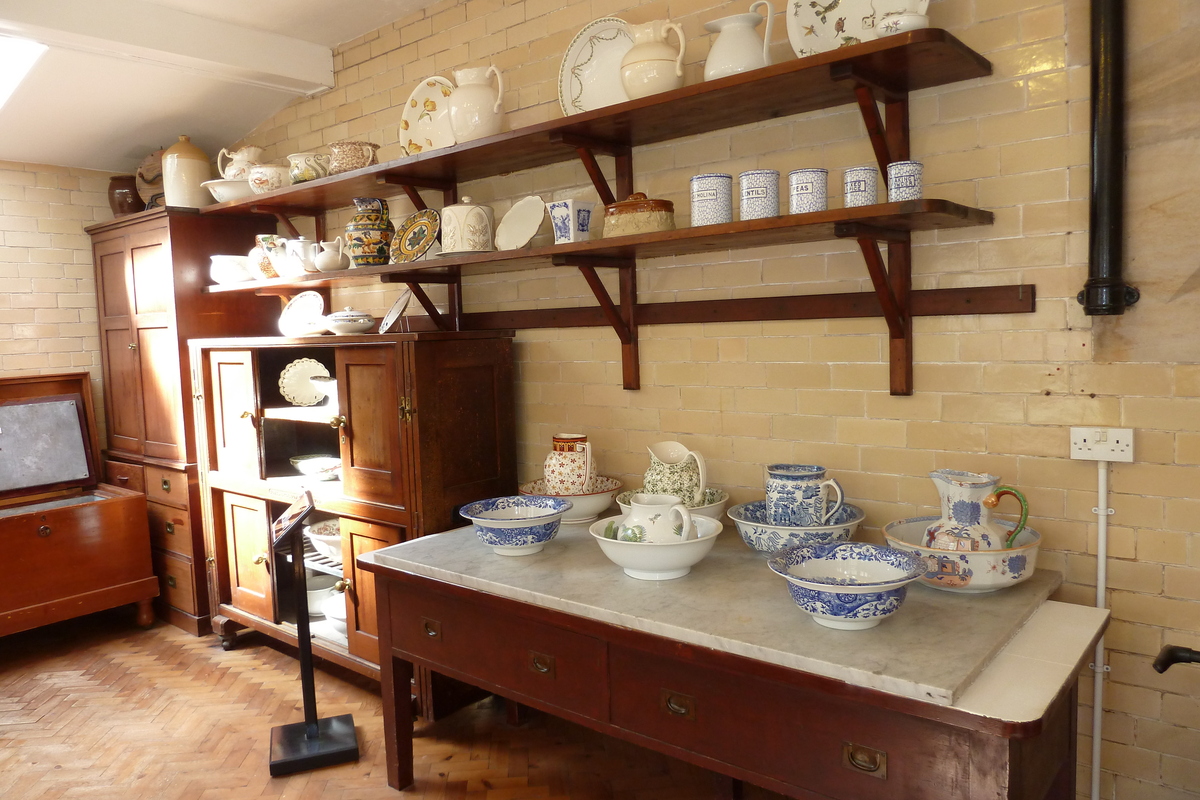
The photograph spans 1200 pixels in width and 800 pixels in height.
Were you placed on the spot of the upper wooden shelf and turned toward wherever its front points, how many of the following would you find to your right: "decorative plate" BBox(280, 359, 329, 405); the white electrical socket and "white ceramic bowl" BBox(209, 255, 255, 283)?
2

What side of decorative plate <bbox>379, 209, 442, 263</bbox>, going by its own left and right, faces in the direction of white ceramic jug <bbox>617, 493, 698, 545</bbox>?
left

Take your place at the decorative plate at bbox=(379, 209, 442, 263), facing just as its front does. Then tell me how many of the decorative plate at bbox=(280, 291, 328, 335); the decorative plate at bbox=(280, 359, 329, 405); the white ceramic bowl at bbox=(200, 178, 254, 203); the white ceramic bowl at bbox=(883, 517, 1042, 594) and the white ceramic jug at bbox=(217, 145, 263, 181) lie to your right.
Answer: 4

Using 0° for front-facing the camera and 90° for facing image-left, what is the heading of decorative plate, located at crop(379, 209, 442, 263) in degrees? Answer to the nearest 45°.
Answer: approximately 45°
